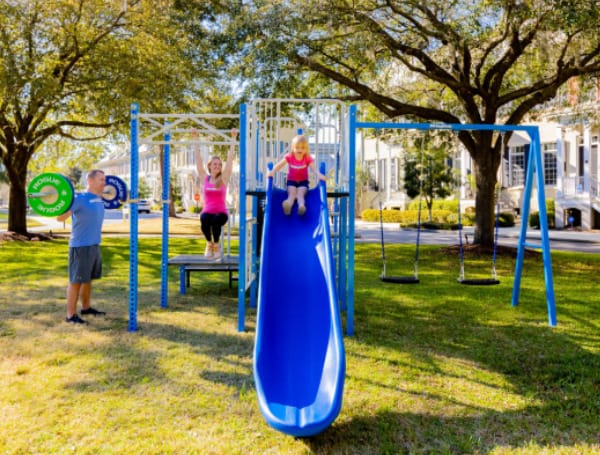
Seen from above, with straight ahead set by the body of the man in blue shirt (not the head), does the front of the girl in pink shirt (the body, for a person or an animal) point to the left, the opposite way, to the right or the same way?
to the right

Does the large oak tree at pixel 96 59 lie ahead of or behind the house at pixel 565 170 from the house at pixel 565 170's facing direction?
ahead

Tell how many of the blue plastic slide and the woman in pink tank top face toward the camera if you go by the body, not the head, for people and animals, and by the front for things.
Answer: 2

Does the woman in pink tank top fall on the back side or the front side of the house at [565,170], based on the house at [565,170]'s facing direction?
on the front side

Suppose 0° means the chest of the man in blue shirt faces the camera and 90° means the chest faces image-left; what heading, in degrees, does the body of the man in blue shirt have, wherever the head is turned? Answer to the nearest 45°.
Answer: approximately 315°

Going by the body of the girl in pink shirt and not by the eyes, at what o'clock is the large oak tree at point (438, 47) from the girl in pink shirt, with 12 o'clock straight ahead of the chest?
The large oak tree is roughly at 7 o'clock from the girl in pink shirt.

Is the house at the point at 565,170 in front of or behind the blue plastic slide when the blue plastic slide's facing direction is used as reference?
behind

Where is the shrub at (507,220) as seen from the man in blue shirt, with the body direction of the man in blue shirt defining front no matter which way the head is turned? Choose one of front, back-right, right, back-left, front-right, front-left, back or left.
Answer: left

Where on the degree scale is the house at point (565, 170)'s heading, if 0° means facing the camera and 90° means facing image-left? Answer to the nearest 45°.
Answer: approximately 45°

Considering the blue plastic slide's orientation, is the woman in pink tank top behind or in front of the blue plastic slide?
behind
